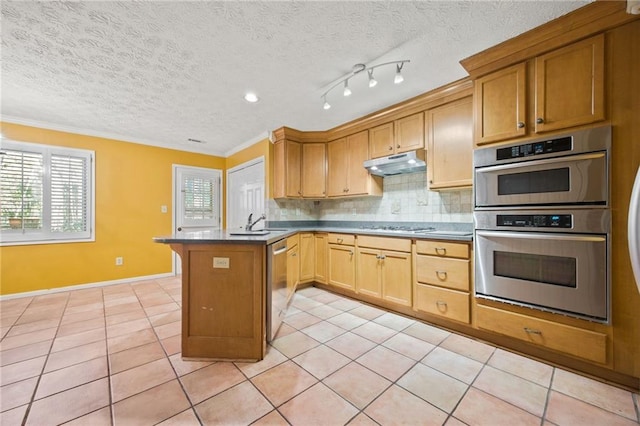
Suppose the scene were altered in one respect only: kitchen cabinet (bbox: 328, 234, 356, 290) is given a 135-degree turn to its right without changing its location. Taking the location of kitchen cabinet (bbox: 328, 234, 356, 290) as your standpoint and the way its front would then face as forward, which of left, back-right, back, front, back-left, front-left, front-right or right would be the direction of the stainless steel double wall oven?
back-right

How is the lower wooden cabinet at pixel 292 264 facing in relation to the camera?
to the viewer's right

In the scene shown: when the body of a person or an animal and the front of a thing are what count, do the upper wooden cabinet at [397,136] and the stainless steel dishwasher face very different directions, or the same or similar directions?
very different directions

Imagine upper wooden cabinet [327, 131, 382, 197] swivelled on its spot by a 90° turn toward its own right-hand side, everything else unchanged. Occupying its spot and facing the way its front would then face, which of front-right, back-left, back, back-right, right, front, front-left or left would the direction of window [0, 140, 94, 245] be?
front-left

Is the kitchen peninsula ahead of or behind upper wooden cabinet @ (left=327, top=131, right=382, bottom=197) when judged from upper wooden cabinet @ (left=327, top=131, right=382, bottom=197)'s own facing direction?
ahead

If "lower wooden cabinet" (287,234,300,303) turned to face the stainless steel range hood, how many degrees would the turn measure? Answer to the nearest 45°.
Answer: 0° — it already faces it

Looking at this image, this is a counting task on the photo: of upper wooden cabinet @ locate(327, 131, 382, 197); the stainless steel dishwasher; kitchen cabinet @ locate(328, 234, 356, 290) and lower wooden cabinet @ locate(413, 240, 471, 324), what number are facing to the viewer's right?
1

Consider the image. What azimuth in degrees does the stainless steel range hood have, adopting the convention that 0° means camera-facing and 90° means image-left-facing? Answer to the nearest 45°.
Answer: approximately 45°

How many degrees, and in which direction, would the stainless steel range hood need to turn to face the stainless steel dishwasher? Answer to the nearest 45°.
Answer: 0° — it already faces it

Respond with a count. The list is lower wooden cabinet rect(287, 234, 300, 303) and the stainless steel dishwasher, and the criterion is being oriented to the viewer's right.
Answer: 2
